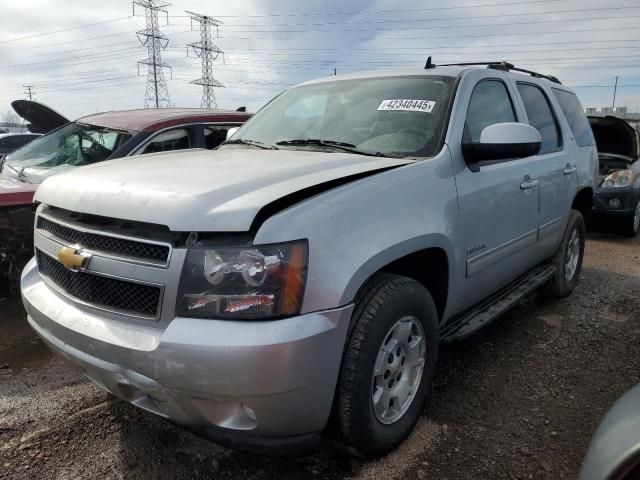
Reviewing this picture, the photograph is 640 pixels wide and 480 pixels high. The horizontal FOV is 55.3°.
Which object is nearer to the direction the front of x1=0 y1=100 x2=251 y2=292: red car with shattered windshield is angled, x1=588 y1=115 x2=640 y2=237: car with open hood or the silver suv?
the silver suv

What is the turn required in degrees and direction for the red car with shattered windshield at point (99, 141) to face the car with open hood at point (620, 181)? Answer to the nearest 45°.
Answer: approximately 135° to its left

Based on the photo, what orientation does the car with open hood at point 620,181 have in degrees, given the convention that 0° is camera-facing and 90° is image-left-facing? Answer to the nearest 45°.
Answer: approximately 45°

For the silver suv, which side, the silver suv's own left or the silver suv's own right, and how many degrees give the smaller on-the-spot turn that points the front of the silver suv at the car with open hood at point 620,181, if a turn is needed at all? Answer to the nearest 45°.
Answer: approximately 180°

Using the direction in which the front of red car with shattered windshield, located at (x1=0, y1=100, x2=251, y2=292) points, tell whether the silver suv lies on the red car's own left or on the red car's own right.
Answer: on the red car's own left

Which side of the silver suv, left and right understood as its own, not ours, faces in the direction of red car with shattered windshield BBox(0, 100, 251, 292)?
right

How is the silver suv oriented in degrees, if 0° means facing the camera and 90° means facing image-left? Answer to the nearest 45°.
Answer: approximately 45°
